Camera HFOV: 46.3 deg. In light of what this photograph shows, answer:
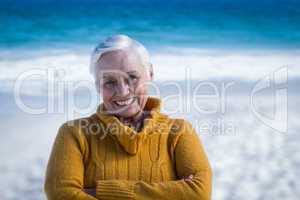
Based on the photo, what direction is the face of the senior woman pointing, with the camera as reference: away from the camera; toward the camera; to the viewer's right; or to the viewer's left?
toward the camera

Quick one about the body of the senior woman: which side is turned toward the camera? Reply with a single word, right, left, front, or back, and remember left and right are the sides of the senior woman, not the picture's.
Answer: front
